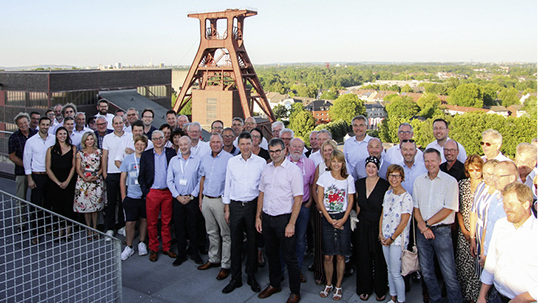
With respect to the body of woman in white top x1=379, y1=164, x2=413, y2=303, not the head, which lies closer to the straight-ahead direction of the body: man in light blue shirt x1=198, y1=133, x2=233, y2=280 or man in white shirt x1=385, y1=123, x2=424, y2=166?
the man in light blue shirt

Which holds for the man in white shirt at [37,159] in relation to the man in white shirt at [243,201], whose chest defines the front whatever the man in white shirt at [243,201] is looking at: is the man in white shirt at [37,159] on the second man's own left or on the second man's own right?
on the second man's own right

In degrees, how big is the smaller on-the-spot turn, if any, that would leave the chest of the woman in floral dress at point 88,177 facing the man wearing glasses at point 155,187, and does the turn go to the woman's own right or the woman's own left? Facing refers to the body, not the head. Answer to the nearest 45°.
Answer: approximately 45° to the woman's own left

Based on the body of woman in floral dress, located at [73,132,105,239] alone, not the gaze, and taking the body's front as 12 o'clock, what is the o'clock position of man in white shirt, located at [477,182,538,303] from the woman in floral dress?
The man in white shirt is roughly at 11 o'clock from the woman in floral dress.

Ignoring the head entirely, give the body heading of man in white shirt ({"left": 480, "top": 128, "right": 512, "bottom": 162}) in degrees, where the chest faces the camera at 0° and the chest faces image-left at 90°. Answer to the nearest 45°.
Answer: approximately 45°

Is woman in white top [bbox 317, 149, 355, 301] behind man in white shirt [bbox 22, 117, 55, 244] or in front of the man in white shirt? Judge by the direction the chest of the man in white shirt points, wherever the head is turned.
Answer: in front
